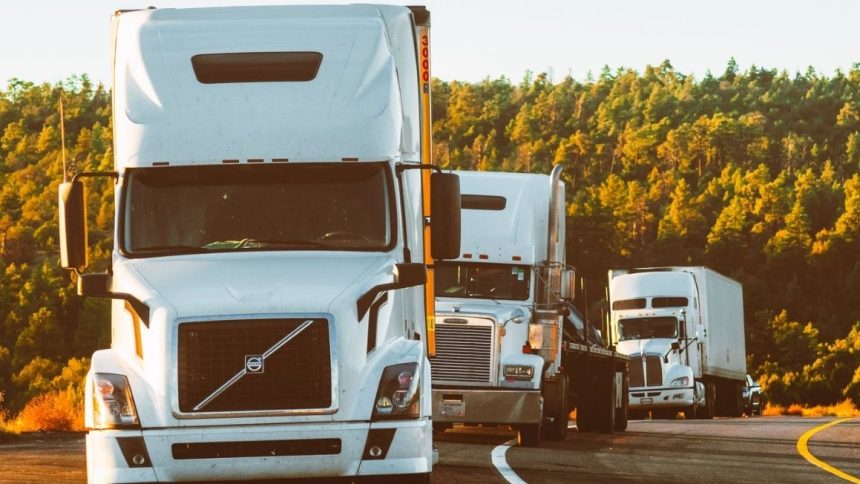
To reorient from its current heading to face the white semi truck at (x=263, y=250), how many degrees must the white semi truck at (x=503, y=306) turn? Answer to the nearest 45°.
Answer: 0° — it already faces it

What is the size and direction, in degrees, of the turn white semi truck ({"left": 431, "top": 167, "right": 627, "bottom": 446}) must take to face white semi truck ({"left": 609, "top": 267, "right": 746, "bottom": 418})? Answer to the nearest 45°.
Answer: approximately 180°

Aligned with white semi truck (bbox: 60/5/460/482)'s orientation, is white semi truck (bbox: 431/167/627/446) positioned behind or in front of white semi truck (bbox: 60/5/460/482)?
behind

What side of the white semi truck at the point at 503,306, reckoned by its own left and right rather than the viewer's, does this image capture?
front

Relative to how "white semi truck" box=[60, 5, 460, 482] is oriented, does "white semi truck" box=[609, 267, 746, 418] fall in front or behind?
behind

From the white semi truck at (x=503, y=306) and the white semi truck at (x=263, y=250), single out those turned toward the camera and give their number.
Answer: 2

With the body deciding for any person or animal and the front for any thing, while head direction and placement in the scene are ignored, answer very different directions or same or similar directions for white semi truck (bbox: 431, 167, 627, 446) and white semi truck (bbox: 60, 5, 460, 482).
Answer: same or similar directions

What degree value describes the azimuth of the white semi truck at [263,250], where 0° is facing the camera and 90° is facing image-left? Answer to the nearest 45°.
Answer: approximately 0°
